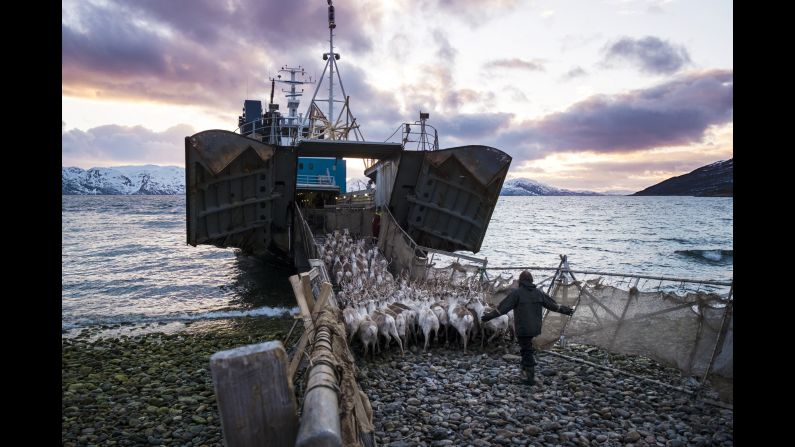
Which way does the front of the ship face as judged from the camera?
facing the viewer

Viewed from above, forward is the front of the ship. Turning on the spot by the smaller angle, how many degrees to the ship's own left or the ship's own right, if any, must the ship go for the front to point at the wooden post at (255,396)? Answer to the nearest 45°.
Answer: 0° — it already faces it

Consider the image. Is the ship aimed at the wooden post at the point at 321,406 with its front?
yes

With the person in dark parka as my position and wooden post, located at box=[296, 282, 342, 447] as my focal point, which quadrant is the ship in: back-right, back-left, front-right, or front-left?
back-right

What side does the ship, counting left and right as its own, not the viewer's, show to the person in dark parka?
front
